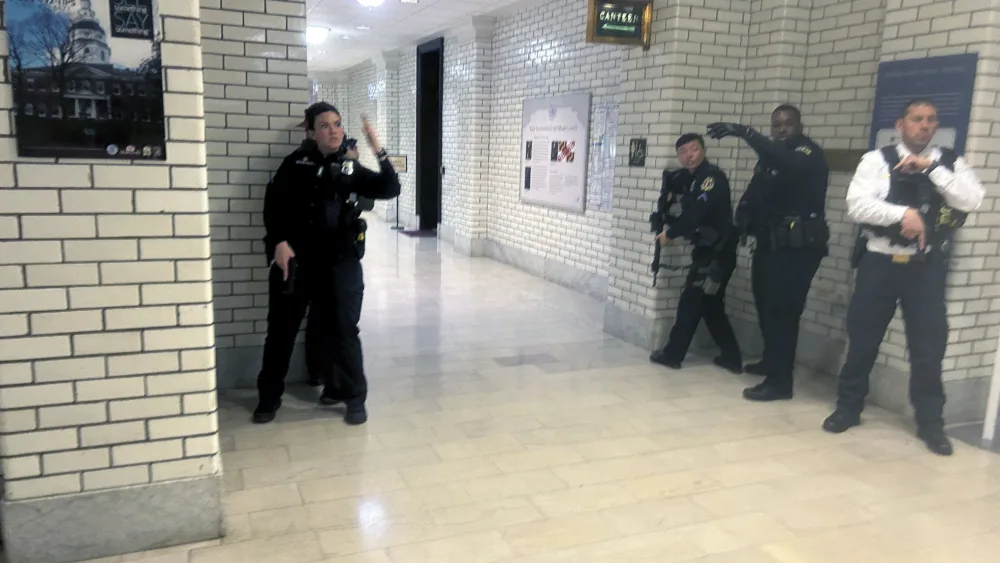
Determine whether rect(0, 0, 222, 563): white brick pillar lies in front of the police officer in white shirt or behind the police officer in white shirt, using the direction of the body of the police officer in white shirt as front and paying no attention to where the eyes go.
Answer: in front

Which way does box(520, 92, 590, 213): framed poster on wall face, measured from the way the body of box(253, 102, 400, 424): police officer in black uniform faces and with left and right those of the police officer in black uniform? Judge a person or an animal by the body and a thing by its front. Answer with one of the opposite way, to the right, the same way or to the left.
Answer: to the right

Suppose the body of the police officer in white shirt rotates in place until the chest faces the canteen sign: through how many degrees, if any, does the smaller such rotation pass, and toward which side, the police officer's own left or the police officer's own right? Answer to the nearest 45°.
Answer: approximately 90° to the police officer's own right

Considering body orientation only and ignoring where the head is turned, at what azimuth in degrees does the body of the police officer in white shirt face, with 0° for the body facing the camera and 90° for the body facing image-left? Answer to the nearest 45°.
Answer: approximately 0°

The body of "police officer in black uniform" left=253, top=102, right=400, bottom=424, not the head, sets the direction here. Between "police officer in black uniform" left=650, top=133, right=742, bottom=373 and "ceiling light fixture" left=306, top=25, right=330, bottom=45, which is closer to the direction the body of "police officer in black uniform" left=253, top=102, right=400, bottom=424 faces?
the police officer in black uniform

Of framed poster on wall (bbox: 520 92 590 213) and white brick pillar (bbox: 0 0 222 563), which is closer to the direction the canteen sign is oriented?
the white brick pillar

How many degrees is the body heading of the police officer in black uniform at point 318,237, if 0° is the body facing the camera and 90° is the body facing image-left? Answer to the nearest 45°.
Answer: approximately 315°

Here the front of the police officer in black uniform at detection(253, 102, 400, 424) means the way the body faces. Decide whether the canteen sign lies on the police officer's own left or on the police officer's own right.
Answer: on the police officer's own left

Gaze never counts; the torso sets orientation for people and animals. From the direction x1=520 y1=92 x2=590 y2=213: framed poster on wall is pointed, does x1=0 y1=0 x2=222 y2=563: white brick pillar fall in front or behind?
in front

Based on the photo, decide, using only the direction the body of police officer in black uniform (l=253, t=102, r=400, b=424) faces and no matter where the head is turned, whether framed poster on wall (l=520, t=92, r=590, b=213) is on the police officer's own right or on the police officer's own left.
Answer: on the police officer's own left

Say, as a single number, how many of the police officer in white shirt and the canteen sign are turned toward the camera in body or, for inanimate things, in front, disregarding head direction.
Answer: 2
